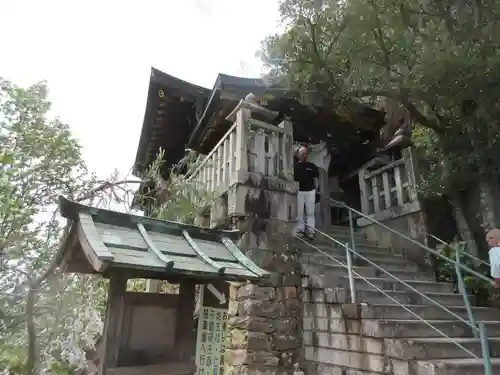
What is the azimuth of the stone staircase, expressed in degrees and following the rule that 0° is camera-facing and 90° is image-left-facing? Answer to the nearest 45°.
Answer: approximately 315°

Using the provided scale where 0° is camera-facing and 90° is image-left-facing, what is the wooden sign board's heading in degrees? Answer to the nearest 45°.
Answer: approximately 0°

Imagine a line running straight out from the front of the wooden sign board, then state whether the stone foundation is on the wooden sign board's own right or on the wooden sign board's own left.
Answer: on the wooden sign board's own left

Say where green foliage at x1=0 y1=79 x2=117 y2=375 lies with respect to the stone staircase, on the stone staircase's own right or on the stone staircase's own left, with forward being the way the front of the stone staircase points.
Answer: on the stone staircase's own right

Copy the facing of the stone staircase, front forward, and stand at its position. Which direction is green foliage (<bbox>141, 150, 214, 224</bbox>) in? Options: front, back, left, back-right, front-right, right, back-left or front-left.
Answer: back-right

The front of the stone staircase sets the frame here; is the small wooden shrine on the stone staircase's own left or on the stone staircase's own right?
on the stone staircase's own right

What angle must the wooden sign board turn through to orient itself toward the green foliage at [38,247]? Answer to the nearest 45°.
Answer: approximately 90° to its right
